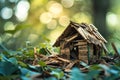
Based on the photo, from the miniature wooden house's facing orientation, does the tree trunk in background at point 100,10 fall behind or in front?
behind
